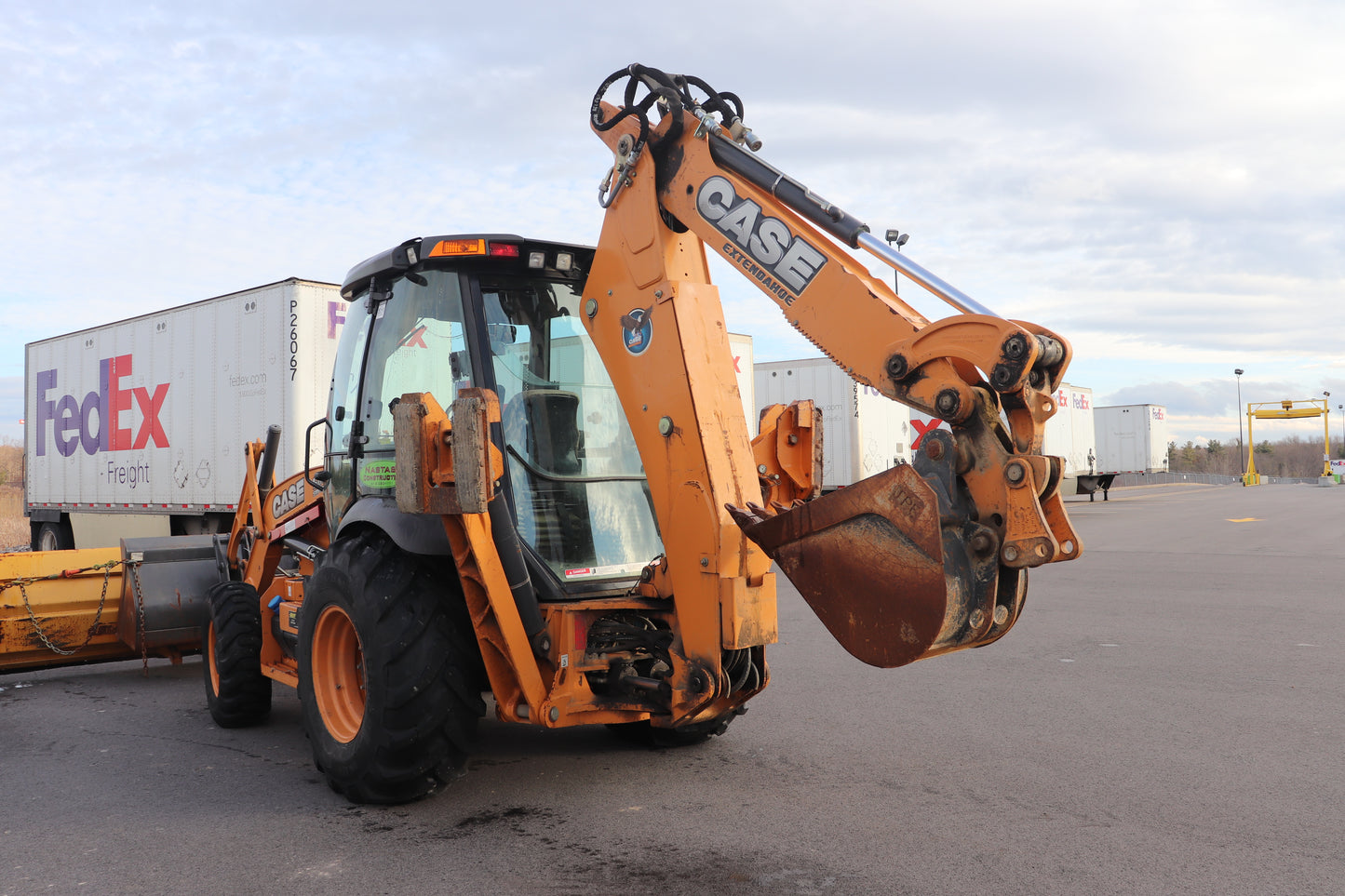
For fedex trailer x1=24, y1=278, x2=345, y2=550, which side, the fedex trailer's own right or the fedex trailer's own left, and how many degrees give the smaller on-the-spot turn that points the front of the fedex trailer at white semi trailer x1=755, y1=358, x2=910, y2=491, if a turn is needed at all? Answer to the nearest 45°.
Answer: approximately 45° to the fedex trailer's own left

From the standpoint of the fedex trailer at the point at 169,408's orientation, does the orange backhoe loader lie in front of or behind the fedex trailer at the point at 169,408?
in front

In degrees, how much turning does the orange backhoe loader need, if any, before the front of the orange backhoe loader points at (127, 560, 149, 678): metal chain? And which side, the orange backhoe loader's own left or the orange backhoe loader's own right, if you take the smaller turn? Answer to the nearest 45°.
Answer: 0° — it already faces it

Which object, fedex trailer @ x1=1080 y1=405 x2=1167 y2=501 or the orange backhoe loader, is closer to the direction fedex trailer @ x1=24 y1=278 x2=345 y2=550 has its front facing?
the orange backhoe loader

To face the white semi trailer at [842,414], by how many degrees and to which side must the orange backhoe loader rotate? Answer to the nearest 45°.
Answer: approximately 45° to its right

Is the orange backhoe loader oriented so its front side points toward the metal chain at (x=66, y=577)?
yes

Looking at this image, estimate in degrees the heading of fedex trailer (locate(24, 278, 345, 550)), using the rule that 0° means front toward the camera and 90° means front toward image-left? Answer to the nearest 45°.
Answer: approximately 315°

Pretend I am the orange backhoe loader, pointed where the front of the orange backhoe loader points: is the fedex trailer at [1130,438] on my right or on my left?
on my right

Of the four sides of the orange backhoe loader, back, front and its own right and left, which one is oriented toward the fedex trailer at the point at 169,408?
front

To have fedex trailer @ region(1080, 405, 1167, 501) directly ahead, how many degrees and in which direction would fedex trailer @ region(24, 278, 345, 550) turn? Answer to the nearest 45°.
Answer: approximately 45° to its left

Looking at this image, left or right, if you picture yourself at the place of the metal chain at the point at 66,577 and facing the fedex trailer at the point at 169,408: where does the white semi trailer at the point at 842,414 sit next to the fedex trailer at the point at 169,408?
right

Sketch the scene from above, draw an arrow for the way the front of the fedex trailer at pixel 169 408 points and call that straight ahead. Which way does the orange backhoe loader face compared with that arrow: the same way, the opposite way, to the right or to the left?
the opposite way
